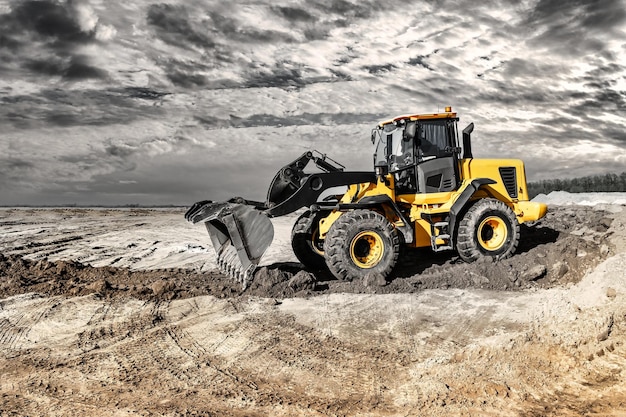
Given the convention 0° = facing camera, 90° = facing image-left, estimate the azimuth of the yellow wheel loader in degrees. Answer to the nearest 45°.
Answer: approximately 45°
